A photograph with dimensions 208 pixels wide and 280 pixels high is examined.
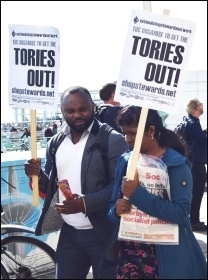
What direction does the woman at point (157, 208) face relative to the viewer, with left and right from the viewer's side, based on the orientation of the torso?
facing the viewer and to the left of the viewer

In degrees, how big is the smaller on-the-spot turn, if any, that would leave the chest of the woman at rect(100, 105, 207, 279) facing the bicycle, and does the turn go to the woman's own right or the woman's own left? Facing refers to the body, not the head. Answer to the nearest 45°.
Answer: approximately 90° to the woman's own right

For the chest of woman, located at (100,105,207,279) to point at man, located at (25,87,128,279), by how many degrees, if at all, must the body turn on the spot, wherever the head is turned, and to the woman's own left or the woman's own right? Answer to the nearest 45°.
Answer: approximately 90° to the woman's own right

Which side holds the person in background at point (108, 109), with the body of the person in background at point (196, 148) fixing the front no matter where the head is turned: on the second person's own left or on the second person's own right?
on the second person's own right

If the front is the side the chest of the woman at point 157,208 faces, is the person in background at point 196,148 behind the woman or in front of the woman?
behind

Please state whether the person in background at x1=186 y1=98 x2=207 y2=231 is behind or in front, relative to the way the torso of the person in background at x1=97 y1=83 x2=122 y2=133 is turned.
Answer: in front

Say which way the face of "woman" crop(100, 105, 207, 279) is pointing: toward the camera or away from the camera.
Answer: toward the camera
